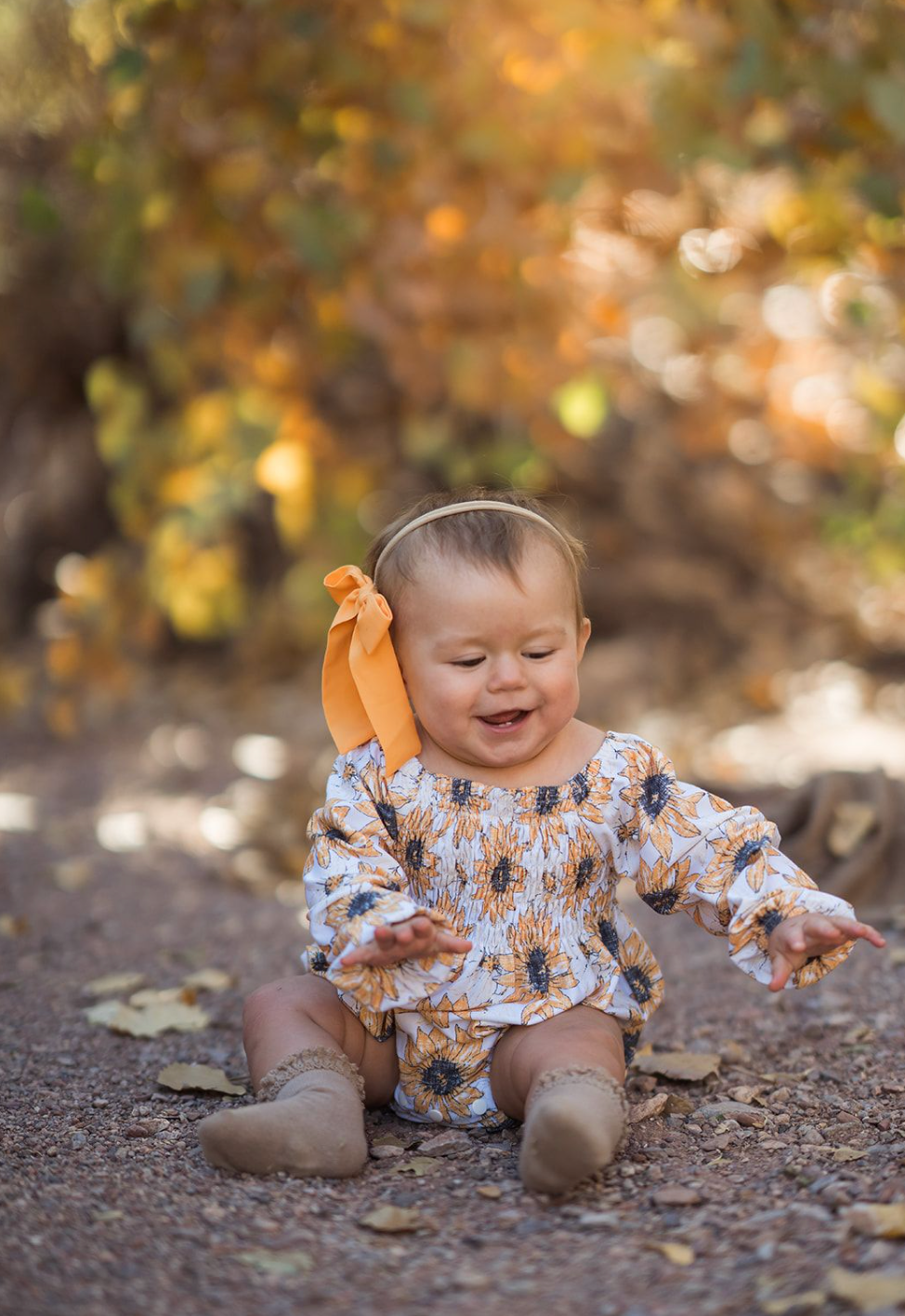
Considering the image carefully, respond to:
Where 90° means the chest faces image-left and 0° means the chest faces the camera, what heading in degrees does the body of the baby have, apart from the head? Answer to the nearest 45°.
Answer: approximately 0°
